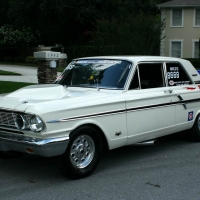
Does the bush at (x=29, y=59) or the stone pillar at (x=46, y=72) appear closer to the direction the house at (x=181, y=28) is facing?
the stone pillar

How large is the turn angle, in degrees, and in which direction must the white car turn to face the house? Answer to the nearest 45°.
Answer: approximately 135° to its right

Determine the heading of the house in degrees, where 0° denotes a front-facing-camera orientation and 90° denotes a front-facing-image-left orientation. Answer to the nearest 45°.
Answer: approximately 0°

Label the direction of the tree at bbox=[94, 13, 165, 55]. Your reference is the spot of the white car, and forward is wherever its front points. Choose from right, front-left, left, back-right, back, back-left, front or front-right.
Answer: back-right

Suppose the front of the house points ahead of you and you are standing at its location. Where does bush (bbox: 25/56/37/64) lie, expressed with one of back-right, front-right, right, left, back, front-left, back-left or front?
right

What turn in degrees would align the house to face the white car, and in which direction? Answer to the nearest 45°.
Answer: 0° — it already faces it

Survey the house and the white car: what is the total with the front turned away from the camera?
0

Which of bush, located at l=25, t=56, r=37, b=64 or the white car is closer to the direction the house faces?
the white car
